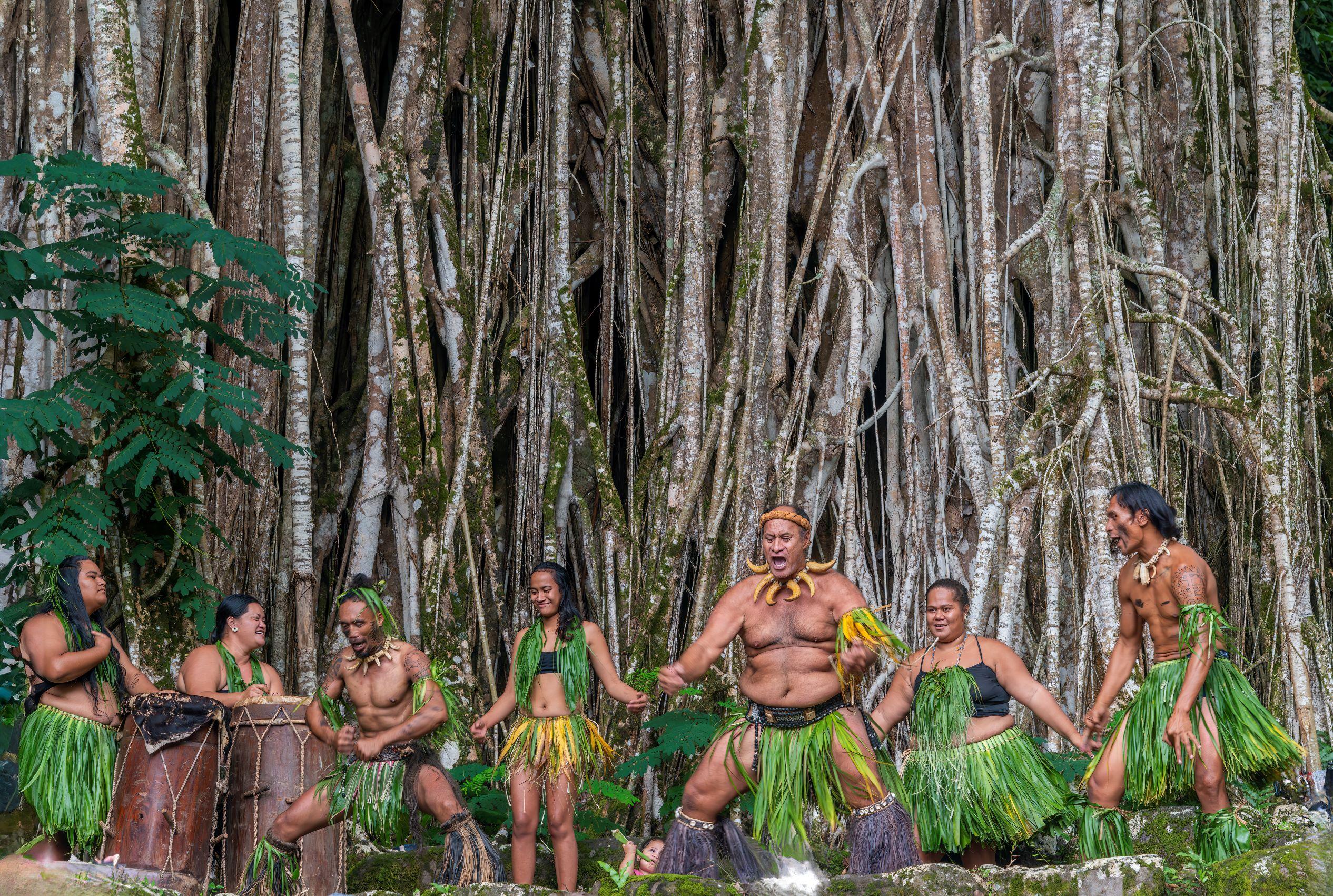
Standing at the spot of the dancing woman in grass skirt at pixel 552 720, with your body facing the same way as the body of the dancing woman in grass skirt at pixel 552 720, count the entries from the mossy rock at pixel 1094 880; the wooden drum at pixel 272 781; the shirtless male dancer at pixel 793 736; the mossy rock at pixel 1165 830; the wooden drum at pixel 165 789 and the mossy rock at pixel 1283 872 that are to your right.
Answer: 2

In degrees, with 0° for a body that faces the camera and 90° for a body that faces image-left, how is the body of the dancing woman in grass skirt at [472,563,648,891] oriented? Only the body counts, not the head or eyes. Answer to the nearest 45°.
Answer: approximately 0°

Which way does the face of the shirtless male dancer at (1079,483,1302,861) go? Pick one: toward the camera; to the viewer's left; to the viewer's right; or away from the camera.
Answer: to the viewer's left

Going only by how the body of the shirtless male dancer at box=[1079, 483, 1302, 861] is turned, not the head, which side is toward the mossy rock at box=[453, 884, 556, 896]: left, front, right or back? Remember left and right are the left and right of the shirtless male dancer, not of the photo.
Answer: front

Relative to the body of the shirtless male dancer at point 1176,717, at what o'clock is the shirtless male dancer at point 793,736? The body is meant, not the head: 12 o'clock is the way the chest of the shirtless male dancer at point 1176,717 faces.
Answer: the shirtless male dancer at point 793,736 is roughly at 1 o'clock from the shirtless male dancer at point 1176,717.

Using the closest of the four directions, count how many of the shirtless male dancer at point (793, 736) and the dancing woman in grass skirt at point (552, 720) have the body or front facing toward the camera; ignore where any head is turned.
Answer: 2

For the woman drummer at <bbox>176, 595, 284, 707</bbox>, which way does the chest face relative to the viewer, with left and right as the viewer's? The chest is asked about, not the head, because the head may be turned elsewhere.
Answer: facing the viewer and to the right of the viewer

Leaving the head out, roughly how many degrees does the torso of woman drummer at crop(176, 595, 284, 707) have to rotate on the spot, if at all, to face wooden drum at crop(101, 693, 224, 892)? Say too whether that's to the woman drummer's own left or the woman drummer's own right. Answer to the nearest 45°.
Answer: approximately 45° to the woman drummer's own right

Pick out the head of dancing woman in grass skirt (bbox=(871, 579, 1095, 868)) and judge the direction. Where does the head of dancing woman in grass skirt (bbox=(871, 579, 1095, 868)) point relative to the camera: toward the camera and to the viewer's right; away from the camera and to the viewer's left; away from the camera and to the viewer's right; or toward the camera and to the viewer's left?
toward the camera and to the viewer's left
